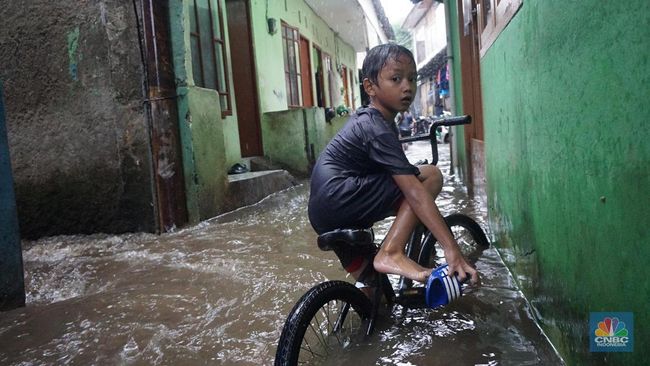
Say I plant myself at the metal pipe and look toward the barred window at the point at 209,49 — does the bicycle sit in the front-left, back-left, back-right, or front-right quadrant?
back-right

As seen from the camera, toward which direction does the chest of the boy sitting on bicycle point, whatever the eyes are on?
to the viewer's right

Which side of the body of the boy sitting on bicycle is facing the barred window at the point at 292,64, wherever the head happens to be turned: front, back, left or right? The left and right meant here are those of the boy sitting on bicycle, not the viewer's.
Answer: left

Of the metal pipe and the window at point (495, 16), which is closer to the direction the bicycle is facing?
the window

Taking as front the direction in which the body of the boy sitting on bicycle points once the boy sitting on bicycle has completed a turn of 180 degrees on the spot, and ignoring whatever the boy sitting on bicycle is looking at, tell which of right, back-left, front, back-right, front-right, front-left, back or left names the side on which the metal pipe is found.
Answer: front-right

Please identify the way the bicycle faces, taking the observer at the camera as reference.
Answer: facing away from the viewer and to the right of the viewer

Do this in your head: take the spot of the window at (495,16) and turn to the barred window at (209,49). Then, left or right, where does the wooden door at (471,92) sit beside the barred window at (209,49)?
right

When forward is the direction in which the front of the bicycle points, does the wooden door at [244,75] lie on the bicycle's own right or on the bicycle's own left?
on the bicycle's own left
